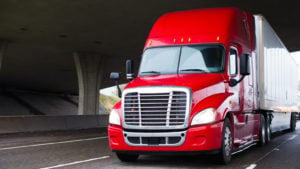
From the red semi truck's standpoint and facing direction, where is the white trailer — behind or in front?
behind

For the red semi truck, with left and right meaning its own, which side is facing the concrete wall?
right

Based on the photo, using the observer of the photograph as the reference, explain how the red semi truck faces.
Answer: facing the viewer and to the left of the viewer

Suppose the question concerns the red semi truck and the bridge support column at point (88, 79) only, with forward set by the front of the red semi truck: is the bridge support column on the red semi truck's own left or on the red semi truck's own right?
on the red semi truck's own right
